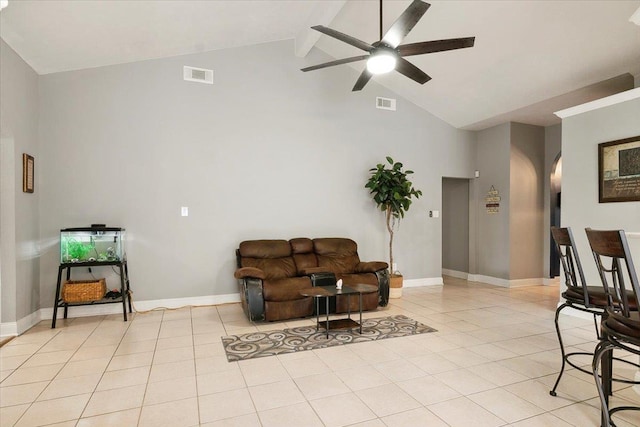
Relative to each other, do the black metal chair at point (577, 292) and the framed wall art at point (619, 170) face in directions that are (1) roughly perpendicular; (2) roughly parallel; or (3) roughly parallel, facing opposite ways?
roughly parallel, facing opposite ways

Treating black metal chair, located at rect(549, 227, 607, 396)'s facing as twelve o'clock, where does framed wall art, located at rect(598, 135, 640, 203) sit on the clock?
The framed wall art is roughly at 11 o'clock from the black metal chair.

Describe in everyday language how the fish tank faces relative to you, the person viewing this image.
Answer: facing the viewer

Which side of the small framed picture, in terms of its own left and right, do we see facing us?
right

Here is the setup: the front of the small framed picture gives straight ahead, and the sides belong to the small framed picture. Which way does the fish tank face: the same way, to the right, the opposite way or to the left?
to the right

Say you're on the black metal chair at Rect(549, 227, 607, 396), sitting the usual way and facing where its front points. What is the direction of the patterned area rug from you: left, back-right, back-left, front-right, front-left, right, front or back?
back-left

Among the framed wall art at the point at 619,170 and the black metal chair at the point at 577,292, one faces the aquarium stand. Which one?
the framed wall art

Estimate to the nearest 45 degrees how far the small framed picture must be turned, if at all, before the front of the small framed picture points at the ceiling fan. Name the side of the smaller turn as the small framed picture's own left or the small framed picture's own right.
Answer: approximately 45° to the small framed picture's own right

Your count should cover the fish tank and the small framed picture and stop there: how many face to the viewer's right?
1

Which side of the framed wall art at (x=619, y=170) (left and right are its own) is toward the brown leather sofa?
front

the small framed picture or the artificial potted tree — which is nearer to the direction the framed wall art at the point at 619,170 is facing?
the small framed picture

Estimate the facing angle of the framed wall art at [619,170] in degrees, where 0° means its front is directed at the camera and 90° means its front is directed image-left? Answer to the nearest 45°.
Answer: approximately 45°

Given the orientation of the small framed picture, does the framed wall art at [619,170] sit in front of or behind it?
in front

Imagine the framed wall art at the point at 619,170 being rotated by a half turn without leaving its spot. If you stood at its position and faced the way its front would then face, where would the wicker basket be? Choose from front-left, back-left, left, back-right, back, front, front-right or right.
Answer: back

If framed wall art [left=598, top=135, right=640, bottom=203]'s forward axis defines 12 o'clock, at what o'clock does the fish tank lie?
The fish tank is roughly at 12 o'clock from the framed wall art.

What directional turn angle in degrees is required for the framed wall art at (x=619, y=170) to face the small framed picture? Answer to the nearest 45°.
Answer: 0° — it already faces it

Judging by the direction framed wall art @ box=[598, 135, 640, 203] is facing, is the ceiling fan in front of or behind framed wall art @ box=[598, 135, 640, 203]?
in front
